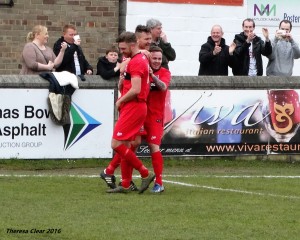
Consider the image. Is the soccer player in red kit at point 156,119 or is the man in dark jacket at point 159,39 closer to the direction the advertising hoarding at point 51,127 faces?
the soccer player in red kit

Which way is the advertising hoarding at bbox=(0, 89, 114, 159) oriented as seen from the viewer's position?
toward the camera

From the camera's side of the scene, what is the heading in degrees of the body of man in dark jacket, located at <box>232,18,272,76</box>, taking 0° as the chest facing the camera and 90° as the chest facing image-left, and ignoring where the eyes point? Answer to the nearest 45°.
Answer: approximately 0°

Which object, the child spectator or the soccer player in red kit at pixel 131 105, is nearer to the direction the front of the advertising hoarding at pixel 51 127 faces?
the soccer player in red kit

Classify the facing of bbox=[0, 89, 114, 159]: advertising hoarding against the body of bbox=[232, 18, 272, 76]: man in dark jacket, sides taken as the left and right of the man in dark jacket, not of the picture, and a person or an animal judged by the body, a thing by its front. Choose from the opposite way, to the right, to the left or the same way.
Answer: the same way

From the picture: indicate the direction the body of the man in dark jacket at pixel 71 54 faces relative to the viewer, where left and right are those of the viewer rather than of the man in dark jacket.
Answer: facing the viewer and to the right of the viewer

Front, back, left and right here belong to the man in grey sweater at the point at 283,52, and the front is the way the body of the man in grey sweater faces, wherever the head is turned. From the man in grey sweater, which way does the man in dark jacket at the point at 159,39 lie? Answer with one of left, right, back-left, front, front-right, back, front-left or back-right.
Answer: front-right

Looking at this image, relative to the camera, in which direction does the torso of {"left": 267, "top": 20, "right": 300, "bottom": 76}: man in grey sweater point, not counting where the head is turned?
toward the camera

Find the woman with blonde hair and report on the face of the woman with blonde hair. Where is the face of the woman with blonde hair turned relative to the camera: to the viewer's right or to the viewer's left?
to the viewer's right

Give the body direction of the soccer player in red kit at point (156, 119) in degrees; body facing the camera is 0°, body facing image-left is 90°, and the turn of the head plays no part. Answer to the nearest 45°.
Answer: approximately 45°

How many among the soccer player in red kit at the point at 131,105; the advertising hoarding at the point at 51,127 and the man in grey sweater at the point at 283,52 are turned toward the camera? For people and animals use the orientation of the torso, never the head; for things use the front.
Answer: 2
